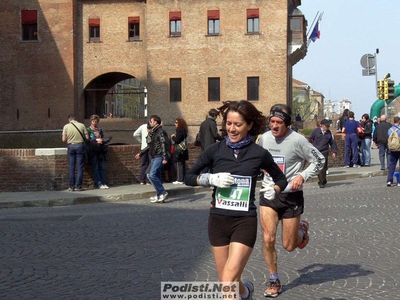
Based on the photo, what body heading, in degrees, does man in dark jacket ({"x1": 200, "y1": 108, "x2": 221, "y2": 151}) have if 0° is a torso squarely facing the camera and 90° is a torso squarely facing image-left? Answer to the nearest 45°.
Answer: approximately 225°

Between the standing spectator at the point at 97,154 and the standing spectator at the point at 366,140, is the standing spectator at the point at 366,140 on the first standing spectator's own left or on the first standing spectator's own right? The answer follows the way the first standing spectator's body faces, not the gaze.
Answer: on the first standing spectator's own left

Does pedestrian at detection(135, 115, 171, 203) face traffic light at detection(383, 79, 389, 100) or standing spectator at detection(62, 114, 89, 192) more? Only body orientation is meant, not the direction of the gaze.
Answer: the standing spectator

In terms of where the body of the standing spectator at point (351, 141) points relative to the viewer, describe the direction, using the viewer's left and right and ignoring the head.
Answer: facing away from the viewer
